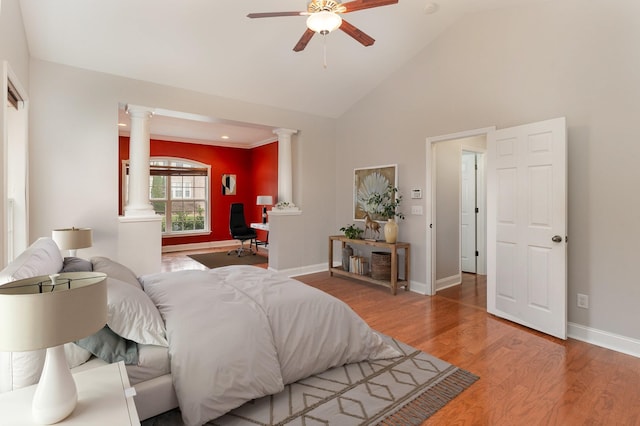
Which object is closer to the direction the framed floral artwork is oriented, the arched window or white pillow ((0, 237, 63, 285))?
the white pillow

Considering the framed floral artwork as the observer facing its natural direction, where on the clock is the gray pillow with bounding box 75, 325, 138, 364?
The gray pillow is roughly at 11 o'clock from the framed floral artwork.

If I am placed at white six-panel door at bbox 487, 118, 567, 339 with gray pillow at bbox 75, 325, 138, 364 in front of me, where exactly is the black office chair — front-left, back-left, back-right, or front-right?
front-right

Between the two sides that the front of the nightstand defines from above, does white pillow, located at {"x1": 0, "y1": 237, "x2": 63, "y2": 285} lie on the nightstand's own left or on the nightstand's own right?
on the nightstand's own left

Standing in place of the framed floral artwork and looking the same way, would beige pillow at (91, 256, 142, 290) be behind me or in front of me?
in front

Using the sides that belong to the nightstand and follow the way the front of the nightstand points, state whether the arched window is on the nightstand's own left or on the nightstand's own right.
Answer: on the nightstand's own left

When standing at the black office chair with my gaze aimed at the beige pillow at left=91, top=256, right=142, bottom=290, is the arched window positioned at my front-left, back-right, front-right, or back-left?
back-right

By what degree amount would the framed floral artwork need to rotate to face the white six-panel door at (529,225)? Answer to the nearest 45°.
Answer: approximately 90° to its left

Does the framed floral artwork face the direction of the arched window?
no

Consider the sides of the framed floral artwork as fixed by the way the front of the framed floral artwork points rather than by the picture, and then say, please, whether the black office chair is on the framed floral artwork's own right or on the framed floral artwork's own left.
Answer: on the framed floral artwork's own right

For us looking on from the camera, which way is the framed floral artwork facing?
facing the viewer and to the left of the viewer

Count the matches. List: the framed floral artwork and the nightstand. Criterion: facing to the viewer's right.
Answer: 1

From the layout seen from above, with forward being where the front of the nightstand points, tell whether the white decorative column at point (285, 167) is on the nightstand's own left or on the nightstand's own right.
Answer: on the nightstand's own left

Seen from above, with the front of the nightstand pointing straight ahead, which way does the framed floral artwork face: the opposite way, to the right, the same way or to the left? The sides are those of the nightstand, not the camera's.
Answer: the opposite way

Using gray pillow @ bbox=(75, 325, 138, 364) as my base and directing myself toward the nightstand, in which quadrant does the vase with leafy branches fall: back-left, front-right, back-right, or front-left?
back-left

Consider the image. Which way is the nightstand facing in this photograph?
to the viewer's right

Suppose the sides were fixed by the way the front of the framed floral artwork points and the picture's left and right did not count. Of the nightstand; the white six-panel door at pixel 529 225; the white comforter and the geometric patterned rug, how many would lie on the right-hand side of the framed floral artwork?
0

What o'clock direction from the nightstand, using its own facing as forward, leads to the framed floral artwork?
The framed floral artwork is roughly at 11 o'clock from the nightstand.

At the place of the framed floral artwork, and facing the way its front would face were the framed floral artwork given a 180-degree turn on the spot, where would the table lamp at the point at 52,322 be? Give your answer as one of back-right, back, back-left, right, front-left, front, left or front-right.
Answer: back-right

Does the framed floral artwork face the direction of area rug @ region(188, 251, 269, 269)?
no

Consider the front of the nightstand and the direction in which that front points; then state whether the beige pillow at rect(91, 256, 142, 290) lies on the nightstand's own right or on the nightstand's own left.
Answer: on the nightstand's own left
